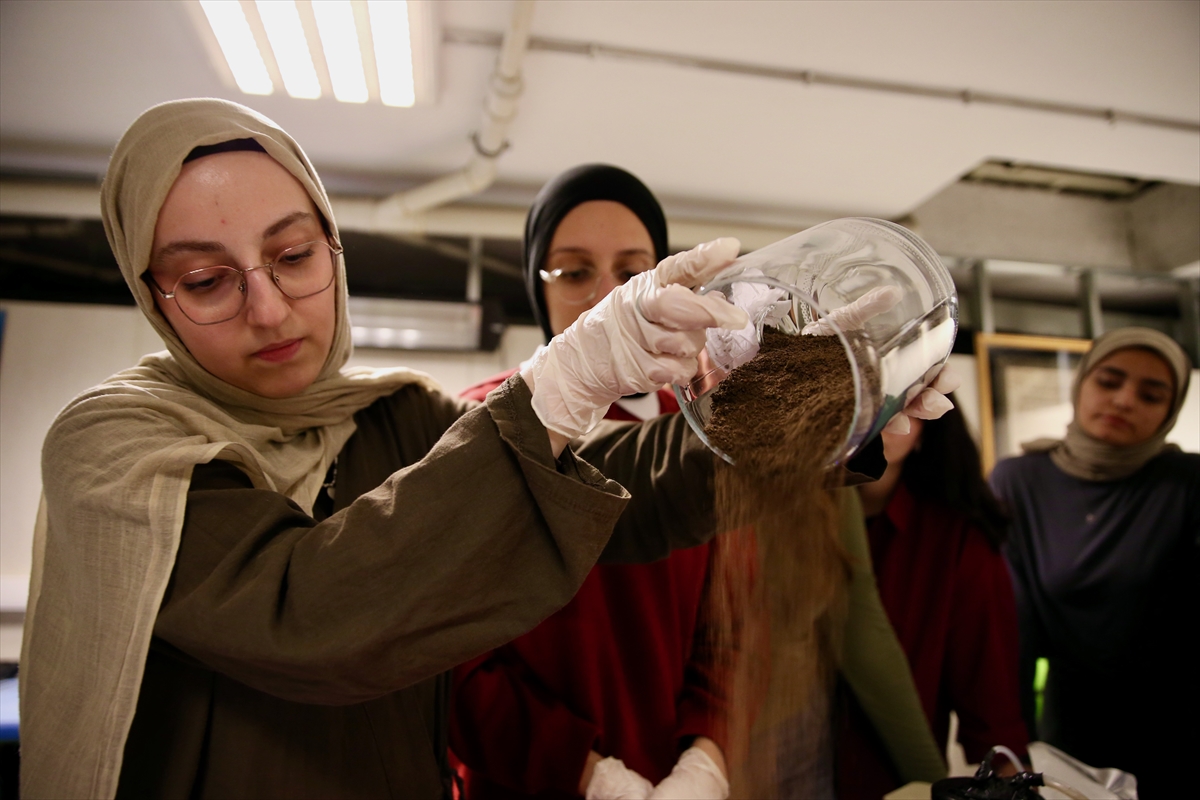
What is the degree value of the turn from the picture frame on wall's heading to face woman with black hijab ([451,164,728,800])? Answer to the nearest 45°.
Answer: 0° — it already faces them

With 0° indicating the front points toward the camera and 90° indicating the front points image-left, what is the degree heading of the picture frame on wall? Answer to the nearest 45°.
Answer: approximately 0°

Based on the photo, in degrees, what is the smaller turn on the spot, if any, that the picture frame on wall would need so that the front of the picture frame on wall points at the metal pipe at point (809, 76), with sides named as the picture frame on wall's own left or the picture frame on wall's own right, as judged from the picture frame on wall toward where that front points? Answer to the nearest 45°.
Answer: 0° — it already faces it

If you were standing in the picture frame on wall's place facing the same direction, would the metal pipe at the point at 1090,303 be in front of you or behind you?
in front

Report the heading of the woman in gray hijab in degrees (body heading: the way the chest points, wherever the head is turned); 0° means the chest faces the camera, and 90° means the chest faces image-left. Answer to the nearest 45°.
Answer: approximately 0°

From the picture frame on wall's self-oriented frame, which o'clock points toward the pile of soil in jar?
The pile of soil in jar is roughly at 12 o'clock from the picture frame on wall.

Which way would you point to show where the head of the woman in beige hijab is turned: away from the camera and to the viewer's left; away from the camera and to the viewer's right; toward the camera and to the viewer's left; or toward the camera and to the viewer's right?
toward the camera and to the viewer's right

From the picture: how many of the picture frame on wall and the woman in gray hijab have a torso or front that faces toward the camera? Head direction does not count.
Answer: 2

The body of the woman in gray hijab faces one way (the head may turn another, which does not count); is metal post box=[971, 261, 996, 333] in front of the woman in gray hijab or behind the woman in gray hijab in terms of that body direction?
behind
